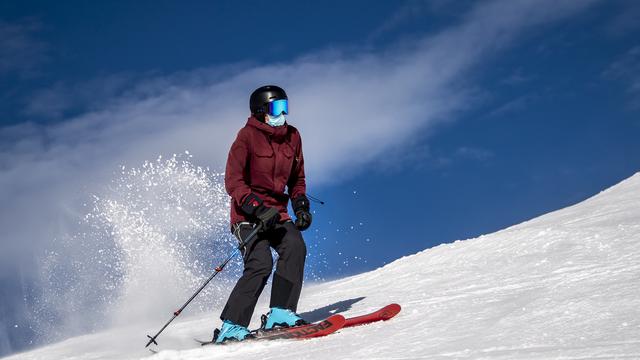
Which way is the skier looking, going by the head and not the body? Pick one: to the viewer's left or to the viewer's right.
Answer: to the viewer's right

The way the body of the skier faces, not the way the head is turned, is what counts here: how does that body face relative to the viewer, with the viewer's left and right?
facing the viewer and to the right of the viewer
